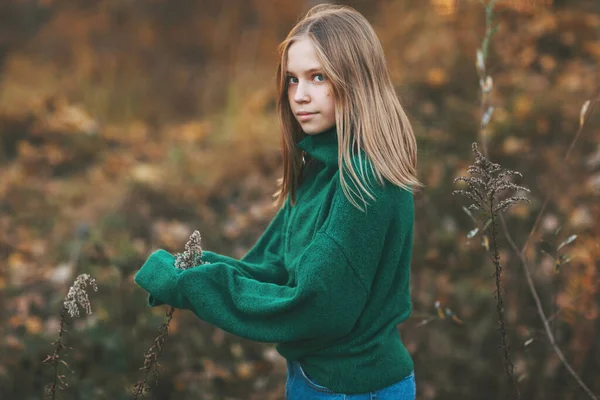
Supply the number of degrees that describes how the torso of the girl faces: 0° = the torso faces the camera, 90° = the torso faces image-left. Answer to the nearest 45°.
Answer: approximately 90°
